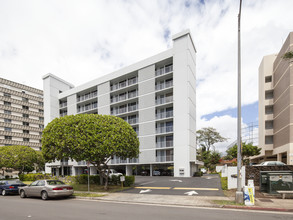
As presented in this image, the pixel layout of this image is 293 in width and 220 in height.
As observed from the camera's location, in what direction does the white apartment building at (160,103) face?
facing the viewer and to the left of the viewer

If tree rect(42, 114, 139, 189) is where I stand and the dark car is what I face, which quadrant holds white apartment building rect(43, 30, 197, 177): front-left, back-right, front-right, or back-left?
back-right

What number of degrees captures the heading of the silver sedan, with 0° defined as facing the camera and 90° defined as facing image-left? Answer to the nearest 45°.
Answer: approximately 135°

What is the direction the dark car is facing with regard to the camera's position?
facing away from the viewer and to the left of the viewer

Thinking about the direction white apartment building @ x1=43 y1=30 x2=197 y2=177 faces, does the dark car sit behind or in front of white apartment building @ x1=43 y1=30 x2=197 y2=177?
in front

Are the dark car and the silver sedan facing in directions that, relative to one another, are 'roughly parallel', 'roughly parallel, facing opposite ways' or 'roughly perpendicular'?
roughly parallel
